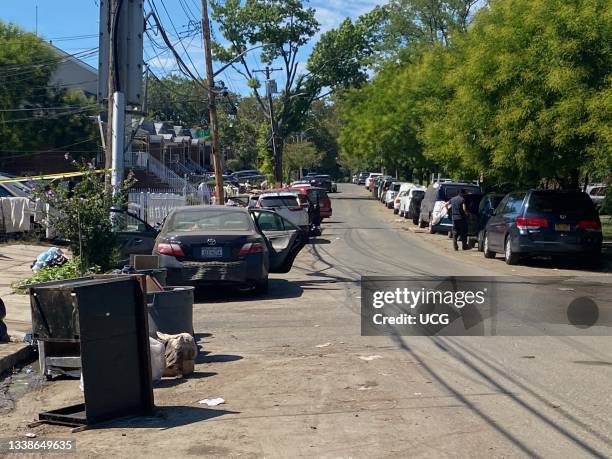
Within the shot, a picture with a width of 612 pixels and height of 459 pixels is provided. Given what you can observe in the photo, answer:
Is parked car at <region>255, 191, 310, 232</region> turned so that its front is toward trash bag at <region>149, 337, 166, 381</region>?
no

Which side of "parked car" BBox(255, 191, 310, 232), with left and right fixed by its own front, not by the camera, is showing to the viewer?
back

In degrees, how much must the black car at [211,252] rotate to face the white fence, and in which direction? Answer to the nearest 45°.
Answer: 0° — it already faces it

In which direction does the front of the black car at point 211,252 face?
away from the camera

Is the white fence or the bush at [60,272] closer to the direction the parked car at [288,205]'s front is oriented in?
the white fence

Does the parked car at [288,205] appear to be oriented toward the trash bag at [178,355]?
no

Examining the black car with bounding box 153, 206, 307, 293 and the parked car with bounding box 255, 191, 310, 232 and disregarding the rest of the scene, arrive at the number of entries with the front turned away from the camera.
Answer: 2

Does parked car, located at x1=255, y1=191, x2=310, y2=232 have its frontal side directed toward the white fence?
no

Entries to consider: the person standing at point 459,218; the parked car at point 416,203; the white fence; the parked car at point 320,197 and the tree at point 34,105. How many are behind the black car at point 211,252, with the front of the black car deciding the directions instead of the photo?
0

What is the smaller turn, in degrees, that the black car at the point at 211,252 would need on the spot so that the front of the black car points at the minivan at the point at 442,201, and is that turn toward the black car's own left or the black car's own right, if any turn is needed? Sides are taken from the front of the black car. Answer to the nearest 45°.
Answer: approximately 45° to the black car's own right

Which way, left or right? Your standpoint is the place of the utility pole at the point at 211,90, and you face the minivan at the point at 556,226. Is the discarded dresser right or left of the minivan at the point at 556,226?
right

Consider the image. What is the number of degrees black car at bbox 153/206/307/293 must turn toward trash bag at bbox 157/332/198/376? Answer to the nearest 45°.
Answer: approximately 180°

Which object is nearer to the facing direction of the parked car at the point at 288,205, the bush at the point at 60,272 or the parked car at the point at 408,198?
the parked car

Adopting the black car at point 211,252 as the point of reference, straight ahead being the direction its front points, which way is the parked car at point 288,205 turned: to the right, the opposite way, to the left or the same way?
the same way

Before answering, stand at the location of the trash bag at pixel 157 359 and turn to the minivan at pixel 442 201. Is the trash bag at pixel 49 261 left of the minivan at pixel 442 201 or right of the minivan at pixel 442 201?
left

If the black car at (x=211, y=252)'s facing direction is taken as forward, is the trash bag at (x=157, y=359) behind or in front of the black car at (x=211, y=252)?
behind

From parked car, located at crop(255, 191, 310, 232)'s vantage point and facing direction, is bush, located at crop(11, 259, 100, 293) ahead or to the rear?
to the rear
